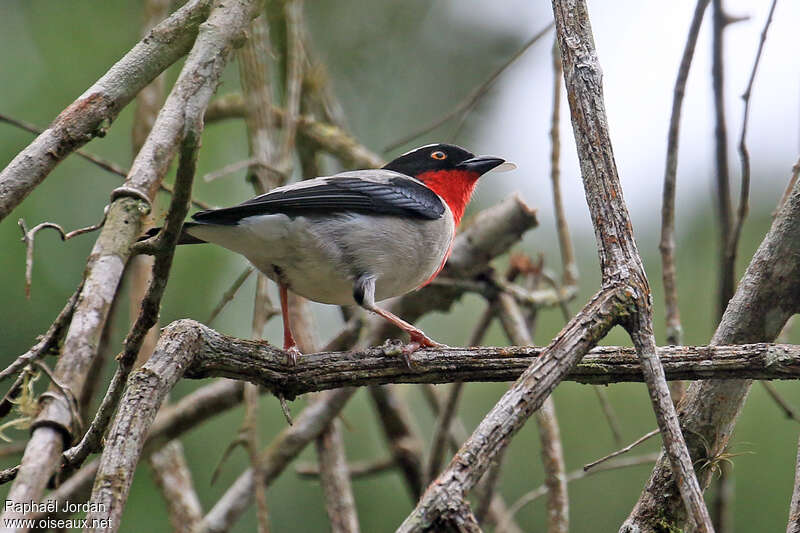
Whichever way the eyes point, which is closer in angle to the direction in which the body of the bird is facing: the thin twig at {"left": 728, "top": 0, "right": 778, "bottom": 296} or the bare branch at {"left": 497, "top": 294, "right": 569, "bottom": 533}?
the thin twig

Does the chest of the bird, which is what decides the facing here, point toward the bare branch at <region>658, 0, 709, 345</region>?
yes

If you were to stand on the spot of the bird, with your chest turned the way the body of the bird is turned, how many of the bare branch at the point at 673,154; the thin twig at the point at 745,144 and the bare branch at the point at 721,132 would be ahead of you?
3

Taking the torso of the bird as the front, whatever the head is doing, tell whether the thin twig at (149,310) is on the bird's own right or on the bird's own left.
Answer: on the bird's own right

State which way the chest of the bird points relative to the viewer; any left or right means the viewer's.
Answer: facing to the right of the viewer
